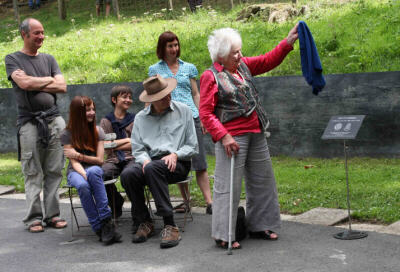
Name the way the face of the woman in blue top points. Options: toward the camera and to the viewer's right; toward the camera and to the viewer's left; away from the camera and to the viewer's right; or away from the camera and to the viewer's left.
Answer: toward the camera and to the viewer's right

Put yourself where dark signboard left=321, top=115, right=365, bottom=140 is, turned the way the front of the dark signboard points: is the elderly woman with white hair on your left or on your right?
on your right

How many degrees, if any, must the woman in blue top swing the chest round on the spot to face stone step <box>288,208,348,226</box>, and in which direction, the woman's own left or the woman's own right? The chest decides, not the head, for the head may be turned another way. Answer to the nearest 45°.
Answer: approximately 45° to the woman's own left

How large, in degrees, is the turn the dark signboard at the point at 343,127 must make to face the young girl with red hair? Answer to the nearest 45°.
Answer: approximately 90° to its right

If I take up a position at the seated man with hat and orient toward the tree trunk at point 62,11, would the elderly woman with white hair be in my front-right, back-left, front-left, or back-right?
back-right

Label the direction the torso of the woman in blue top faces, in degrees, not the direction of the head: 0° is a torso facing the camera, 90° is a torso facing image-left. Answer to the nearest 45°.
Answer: approximately 0°

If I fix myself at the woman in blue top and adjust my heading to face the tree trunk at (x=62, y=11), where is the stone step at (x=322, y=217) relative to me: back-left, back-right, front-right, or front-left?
back-right

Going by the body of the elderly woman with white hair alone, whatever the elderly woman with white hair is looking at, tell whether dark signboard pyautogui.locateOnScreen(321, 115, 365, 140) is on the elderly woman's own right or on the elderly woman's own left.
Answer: on the elderly woman's own left

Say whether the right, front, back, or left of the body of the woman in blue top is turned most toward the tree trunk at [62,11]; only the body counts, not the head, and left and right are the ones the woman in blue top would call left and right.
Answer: back

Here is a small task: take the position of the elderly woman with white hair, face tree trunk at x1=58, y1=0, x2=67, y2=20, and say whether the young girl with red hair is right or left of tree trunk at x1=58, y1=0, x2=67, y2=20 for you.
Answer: left

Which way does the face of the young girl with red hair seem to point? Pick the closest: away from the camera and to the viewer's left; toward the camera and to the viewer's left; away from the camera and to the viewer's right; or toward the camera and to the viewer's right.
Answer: toward the camera and to the viewer's right

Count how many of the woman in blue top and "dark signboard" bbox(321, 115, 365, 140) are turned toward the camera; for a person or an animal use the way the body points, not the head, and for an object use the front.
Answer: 2

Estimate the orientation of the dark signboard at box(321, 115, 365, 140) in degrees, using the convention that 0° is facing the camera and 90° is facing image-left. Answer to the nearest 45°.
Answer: approximately 0°
